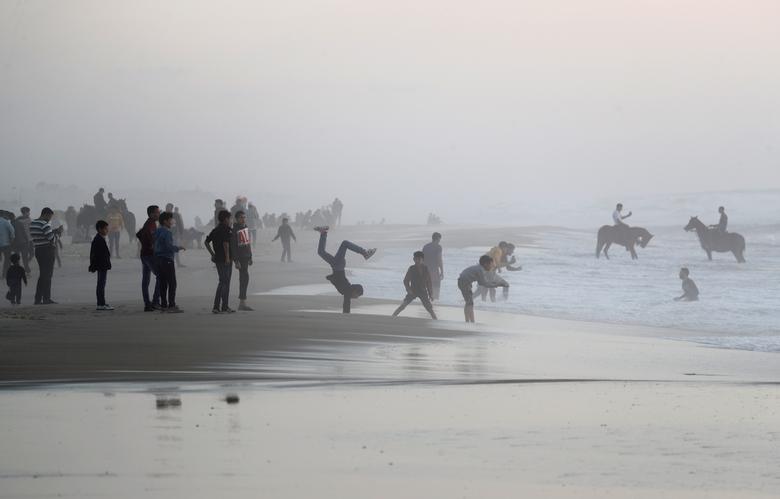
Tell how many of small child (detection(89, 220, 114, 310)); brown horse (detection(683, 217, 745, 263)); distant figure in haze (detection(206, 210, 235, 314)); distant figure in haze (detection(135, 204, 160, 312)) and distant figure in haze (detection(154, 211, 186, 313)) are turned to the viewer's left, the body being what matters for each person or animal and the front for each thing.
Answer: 1

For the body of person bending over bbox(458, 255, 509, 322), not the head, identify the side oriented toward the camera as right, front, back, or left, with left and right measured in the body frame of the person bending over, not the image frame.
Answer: right

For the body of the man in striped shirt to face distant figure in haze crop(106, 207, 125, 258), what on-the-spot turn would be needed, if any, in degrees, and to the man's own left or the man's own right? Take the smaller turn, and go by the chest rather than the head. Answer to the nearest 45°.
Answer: approximately 90° to the man's own left

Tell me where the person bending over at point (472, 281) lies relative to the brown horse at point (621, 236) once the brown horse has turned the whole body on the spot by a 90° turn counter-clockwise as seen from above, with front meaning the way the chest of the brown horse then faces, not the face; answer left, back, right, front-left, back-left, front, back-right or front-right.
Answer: back

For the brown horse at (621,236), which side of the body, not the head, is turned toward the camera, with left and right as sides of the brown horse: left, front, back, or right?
right

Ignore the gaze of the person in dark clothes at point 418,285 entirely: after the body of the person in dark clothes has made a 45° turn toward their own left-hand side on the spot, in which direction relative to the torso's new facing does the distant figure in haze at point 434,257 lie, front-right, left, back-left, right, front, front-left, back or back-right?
back-left

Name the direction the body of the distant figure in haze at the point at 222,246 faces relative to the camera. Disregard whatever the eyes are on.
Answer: to the viewer's right

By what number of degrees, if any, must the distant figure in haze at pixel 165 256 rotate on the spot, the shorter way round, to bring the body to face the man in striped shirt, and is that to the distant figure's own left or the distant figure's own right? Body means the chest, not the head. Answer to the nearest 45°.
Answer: approximately 135° to the distant figure's own left

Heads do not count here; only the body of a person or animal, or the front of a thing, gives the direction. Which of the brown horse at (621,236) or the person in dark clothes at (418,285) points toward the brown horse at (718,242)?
the brown horse at (621,236)

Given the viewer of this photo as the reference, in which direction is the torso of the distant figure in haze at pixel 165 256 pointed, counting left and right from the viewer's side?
facing to the right of the viewer

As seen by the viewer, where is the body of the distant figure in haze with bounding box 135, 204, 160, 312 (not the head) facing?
to the viewer's right
